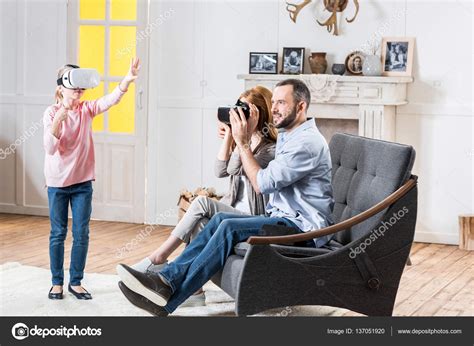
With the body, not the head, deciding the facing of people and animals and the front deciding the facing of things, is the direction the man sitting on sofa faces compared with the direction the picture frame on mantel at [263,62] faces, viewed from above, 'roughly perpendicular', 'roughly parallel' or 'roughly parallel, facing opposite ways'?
roughly perpendicular

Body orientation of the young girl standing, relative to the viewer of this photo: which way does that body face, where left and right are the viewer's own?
facing the viewer and to the right of the viewer

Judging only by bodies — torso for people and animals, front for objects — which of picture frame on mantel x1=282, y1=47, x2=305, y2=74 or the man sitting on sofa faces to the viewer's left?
the man sitting on sofa

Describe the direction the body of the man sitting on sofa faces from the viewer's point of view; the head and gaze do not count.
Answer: to the viewer's left

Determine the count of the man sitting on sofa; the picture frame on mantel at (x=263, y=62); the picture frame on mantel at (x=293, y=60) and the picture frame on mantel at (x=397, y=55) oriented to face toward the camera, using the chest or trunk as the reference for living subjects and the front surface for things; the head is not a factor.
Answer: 3

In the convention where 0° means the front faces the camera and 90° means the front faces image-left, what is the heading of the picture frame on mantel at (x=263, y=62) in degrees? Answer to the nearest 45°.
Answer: approximately 0°

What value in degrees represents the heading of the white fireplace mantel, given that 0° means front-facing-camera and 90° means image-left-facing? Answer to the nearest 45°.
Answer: approximately 0°

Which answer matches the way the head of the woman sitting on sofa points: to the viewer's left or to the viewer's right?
to the viewer's left

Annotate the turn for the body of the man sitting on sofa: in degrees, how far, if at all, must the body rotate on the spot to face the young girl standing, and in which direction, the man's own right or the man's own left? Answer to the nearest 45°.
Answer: approximately 45° to the man's own right

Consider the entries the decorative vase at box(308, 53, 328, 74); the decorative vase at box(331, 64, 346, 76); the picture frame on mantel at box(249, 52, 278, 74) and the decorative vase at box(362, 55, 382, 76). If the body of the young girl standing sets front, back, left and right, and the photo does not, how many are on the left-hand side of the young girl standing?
4

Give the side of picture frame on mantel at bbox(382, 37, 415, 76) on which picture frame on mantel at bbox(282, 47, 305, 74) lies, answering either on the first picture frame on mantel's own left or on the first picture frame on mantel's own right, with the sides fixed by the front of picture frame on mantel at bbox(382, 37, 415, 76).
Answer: on the first picture frame on mantel's own right

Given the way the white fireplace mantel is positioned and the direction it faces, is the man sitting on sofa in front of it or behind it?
in front
